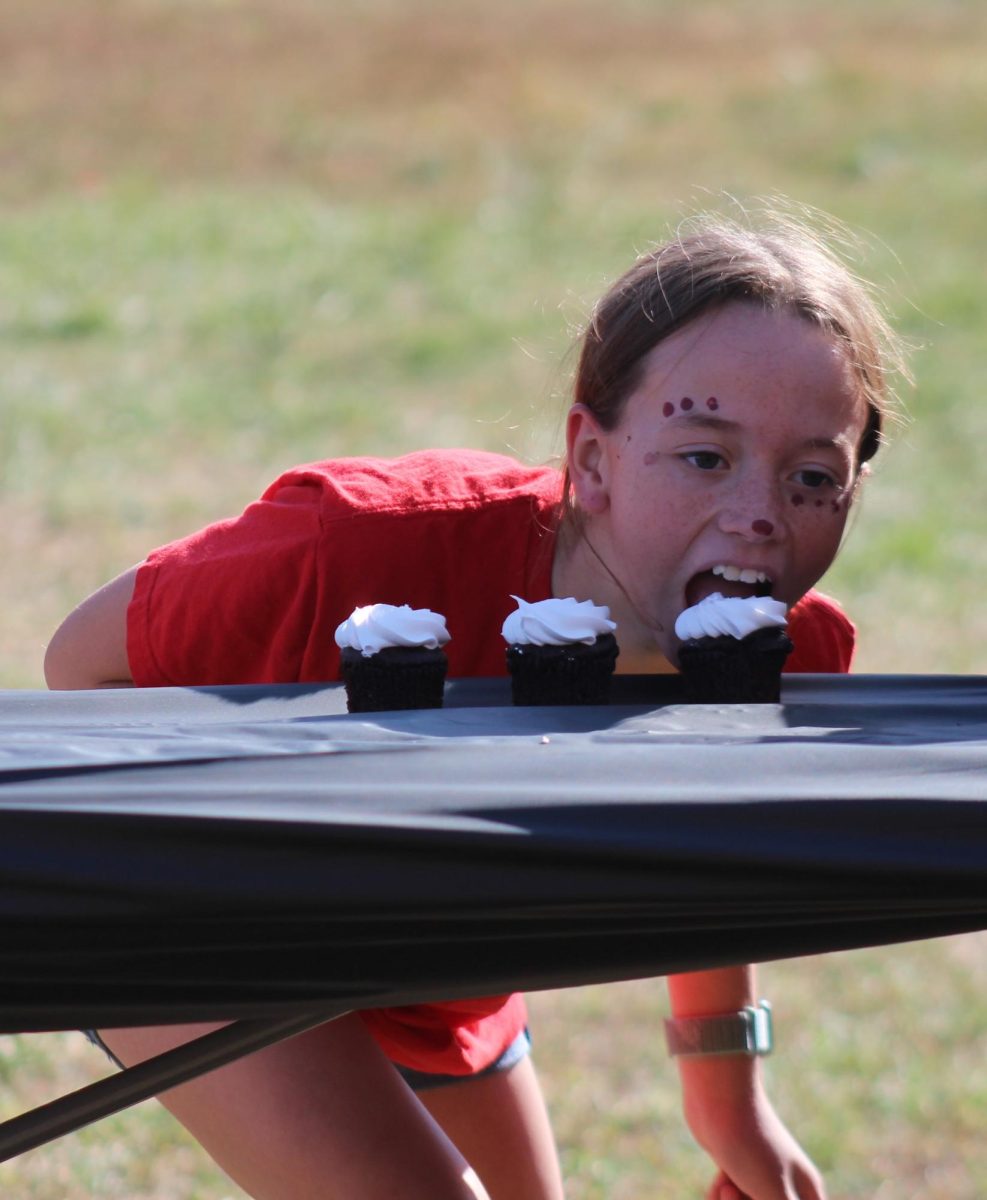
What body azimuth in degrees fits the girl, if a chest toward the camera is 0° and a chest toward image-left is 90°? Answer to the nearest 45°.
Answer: approximately 315°
